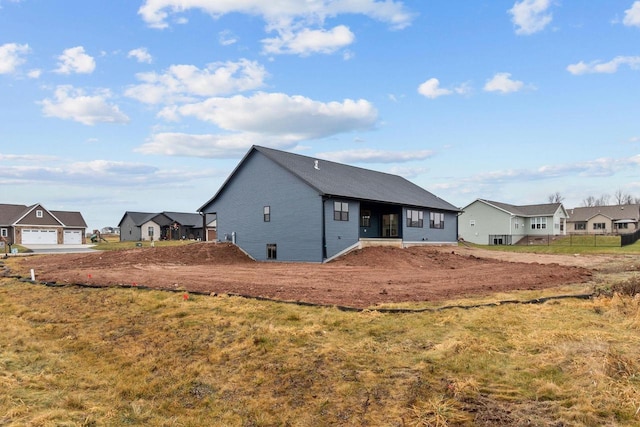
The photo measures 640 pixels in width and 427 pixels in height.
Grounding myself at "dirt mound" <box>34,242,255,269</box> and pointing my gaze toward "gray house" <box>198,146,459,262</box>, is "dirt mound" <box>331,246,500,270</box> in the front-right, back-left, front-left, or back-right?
front-right

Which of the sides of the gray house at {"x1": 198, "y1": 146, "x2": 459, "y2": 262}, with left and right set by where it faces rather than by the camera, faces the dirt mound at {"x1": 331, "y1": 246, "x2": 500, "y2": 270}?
back

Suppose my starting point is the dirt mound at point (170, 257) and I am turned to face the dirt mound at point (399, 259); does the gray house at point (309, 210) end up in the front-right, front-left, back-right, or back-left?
front-left

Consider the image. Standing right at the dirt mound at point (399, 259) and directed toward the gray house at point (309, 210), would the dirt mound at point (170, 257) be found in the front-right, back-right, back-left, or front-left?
front-left

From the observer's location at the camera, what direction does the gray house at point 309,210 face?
facing away from the viewer and to the left of the viewer
